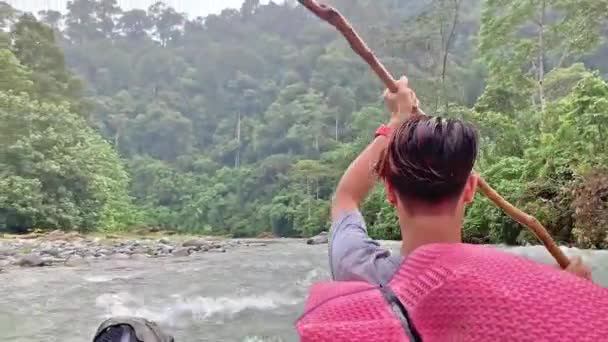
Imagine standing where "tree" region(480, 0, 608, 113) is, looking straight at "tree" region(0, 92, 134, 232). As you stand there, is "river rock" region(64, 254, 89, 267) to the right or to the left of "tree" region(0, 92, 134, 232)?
left

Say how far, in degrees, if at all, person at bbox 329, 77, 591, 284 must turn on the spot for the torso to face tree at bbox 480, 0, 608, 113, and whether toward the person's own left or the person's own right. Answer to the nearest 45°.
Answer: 0° — they already face it

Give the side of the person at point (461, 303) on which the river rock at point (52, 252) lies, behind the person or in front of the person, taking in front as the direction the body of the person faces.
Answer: in front

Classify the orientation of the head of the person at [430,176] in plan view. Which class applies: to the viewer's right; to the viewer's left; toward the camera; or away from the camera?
away from the camera

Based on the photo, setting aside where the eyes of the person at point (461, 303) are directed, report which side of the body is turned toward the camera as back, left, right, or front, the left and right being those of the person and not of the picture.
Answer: back

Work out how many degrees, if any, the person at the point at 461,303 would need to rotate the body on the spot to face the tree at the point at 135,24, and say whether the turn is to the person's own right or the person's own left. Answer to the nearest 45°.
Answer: approximately 45° to the person's own left
